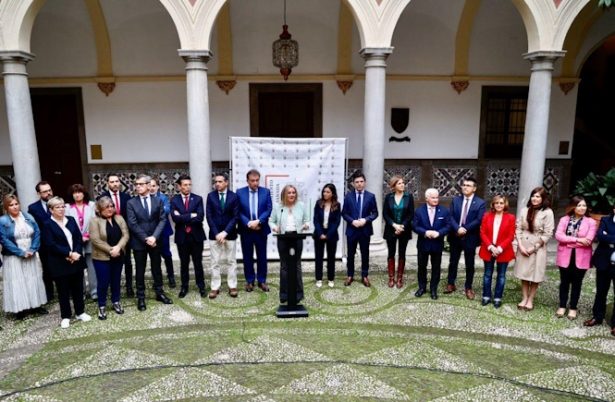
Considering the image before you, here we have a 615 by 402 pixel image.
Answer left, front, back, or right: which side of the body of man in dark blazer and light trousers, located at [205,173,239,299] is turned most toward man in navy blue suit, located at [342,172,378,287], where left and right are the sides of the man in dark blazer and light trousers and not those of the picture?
left

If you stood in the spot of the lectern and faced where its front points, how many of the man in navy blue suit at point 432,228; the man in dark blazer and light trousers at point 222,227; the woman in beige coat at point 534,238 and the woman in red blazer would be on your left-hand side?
3

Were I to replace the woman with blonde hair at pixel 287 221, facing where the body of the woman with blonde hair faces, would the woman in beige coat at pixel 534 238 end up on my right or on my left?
on my left

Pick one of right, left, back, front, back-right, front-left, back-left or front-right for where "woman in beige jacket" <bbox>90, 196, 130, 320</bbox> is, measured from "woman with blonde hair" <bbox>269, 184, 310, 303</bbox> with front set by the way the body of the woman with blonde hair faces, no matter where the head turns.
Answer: right

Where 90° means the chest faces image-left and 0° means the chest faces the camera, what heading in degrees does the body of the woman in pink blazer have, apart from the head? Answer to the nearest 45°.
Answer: approximately 0°
